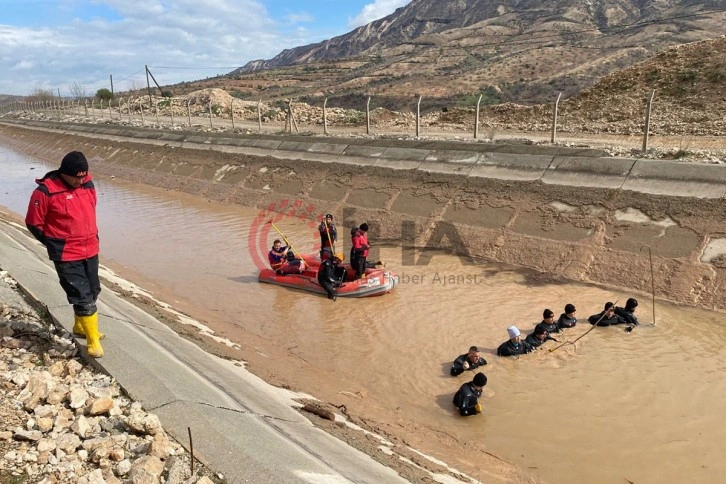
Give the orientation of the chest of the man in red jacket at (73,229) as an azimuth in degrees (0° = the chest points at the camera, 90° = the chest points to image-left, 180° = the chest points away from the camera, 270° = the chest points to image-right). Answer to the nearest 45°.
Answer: approximately 315°

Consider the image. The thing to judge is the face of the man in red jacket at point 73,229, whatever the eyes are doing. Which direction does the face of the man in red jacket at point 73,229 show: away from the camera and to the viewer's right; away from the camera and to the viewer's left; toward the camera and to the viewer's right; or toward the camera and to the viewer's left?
toward the camera and to the viewer's right

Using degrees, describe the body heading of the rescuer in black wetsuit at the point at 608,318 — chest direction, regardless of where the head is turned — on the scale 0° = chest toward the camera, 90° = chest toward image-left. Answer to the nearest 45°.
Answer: approximately 0°

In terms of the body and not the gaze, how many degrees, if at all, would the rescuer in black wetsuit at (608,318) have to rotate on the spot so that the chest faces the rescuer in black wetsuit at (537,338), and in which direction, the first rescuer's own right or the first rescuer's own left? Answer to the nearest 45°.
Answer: approximately 45° to the first rescuer's own right

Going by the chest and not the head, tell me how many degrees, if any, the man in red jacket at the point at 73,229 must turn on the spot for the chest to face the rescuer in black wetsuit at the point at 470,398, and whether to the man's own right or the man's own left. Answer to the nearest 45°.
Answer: approximately 45° to the man's own left

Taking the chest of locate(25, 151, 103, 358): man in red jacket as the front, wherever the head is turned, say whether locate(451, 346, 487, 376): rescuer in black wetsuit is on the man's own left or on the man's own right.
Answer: on the man's own left

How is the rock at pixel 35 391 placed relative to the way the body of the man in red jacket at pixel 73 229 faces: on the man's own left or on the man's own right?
on the man's own right
